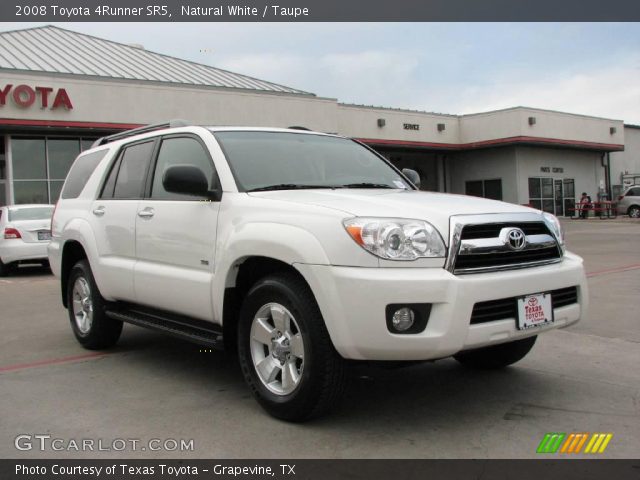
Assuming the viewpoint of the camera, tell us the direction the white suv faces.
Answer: facing the viewer and to the right of the viewer

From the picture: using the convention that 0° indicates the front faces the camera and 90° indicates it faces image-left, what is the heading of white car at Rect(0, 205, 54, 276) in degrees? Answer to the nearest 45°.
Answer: approximately 135°

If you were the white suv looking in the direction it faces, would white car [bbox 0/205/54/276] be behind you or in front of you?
behind

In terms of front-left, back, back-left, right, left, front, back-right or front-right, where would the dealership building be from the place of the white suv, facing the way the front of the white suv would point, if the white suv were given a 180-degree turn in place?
front-right

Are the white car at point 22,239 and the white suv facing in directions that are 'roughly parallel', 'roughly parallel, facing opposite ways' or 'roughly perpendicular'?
roughly parallel, facing opposite ways

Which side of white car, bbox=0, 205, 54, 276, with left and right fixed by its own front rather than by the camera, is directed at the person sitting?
right
